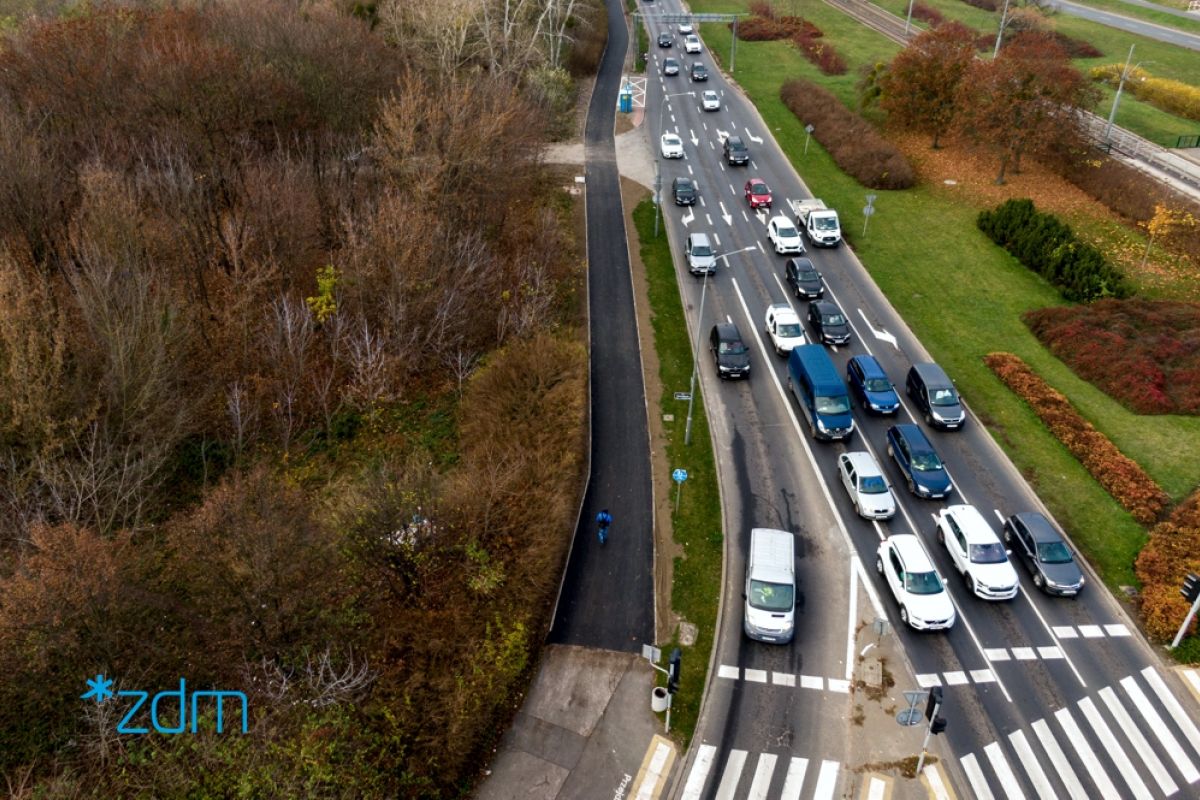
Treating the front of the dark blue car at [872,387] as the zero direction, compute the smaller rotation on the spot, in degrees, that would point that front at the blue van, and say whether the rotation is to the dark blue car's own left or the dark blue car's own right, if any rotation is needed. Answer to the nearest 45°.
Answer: approximately 90° to the dark blue car's own right

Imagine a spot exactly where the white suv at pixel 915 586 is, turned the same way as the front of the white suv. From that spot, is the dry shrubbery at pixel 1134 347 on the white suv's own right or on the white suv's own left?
on the white suv's own left

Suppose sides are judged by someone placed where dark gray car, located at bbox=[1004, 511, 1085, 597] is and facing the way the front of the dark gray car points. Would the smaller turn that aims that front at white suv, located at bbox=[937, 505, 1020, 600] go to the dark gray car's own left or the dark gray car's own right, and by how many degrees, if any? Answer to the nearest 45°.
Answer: approximately 90° to the dark gray car's own right

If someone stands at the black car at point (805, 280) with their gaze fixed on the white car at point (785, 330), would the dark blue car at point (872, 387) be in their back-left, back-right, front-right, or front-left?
front-left

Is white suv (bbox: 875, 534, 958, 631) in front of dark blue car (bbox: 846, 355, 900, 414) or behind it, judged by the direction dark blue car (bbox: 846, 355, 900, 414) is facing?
in front

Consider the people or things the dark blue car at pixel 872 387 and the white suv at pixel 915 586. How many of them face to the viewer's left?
0

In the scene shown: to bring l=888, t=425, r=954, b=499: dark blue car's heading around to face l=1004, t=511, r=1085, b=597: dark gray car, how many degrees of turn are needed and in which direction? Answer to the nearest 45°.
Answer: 0° — it already faces it

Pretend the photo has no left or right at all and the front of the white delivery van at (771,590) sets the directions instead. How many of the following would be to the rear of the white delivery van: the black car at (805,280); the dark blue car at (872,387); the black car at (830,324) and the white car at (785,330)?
4

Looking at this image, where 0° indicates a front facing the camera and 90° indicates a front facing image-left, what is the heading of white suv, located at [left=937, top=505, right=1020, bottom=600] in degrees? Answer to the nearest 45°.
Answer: approximately 315°

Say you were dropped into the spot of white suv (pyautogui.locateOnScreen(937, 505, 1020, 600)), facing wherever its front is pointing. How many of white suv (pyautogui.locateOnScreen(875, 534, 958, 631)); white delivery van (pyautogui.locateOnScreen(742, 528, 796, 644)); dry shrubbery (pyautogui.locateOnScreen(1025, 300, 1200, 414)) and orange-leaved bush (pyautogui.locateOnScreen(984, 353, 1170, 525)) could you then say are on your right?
2

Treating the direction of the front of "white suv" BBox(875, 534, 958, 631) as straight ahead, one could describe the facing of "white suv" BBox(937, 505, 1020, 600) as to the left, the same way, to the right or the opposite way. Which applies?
the same way

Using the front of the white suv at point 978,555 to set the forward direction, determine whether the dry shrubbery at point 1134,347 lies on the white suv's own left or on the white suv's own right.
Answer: on the white suv's own left

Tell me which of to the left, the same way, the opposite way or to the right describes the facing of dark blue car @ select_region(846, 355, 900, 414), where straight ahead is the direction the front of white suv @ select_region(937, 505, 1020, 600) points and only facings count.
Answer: the same way

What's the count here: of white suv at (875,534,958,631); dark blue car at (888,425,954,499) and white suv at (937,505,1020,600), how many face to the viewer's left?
0

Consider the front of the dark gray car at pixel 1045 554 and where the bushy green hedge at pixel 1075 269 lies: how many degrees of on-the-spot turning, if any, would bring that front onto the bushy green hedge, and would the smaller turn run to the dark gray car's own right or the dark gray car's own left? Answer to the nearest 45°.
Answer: approximately 135° to the dark gray car's own left

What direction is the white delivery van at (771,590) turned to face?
toward the camera

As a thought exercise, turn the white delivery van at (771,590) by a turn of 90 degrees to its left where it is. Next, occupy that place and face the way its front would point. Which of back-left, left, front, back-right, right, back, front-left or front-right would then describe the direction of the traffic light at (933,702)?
front-right

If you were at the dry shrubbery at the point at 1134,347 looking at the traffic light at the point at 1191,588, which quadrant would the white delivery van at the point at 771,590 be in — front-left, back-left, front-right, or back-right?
front-right

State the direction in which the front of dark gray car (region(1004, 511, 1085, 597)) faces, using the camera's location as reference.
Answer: facing the viewer and to the right of the viewer
